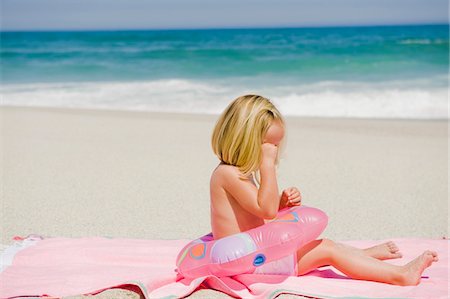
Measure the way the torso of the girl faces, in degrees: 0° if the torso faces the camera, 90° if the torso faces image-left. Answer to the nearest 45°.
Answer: approximately 270°
